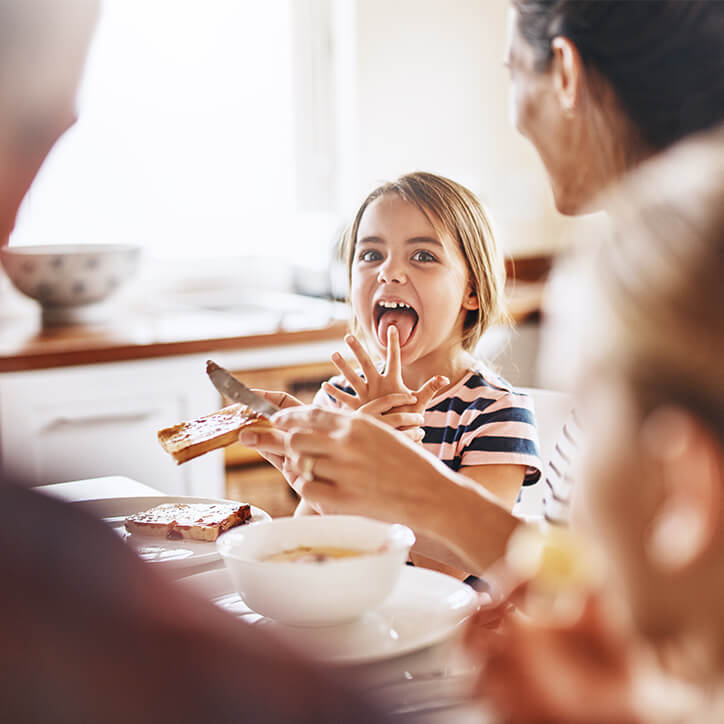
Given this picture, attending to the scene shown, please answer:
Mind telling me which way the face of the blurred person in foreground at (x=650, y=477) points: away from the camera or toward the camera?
away from the camera

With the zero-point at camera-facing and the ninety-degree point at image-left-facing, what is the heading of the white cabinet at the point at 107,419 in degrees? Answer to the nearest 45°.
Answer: approximately 0°

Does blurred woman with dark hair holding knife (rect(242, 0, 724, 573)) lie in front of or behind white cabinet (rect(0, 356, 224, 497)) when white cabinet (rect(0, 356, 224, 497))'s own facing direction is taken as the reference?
in front

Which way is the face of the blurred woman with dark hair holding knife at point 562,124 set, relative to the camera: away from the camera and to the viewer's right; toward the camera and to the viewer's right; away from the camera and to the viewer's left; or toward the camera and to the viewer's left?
away from the camera and to the viewer's left

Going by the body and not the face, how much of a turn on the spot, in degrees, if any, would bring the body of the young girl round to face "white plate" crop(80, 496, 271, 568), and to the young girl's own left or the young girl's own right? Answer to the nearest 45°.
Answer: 0° — they already face it

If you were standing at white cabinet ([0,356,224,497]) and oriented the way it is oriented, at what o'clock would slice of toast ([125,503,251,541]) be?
The slice of toast is roughly at 12 o'clock from the white cabinet.

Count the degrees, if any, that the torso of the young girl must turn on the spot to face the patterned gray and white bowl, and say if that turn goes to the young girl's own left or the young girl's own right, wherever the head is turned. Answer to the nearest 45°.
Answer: approximately 90° to the young girl's own right

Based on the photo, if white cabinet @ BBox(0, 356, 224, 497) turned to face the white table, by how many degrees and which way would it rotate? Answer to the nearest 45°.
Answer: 0° — it already faces it

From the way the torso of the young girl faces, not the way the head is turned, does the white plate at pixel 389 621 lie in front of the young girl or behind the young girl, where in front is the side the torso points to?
in front
